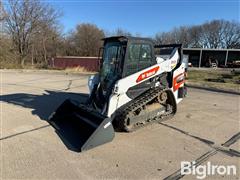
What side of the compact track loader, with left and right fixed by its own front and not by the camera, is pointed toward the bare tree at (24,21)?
right

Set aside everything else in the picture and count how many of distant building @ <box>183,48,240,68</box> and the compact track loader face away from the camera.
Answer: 0

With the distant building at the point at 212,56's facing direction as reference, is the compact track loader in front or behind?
in front

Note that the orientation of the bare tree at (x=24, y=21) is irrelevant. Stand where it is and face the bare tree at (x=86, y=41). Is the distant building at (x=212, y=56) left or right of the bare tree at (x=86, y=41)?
right

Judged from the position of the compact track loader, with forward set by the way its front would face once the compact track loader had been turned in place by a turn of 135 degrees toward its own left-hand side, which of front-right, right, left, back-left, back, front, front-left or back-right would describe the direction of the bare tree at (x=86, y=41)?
left

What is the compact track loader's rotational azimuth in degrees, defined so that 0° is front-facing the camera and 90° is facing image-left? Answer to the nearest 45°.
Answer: approximately 45°
